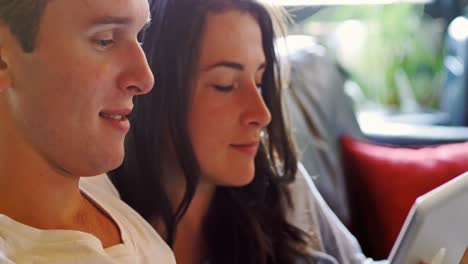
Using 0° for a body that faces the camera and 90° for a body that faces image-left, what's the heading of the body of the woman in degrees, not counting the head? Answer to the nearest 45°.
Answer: approximately 315°

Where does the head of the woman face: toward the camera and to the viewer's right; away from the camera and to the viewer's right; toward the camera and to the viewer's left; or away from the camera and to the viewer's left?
toward the camera and to the viewer's right

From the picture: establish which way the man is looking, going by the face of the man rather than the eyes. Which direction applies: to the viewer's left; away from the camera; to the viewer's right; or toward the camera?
to the viewer's right
